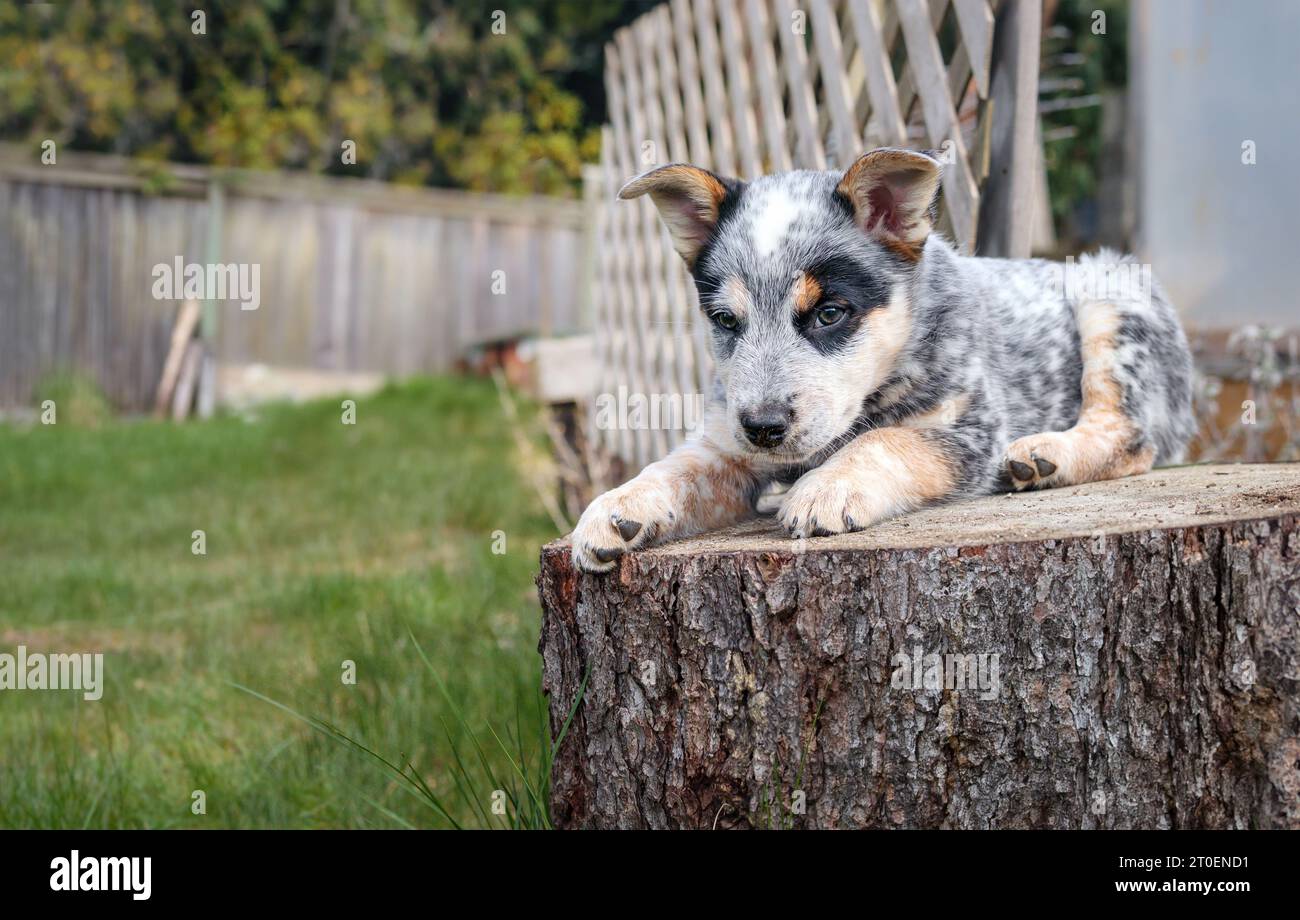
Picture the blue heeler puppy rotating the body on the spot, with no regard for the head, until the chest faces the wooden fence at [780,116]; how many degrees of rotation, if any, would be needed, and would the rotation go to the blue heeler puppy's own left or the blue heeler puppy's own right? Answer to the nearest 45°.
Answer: approximately 135° to the blue heeler puppy's own right

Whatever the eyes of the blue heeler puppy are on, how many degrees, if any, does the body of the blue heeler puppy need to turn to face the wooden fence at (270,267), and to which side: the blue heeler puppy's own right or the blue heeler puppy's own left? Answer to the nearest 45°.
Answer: approximately 90° to the blue heeler puppy's own right

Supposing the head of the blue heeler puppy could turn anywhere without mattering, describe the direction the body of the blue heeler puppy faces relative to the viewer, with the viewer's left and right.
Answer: facing the viewer and to the left of the viewer
